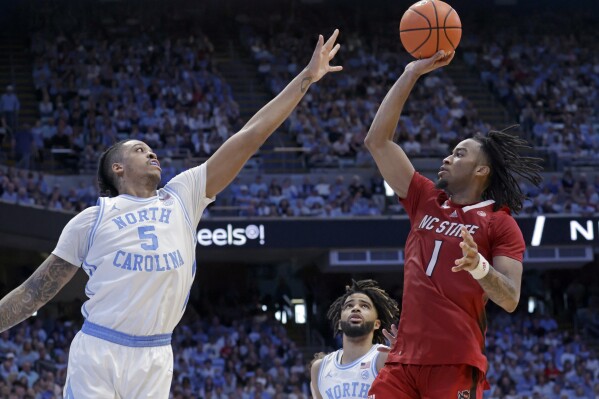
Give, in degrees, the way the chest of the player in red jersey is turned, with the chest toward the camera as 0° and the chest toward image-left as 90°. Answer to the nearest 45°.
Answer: approximately 45°

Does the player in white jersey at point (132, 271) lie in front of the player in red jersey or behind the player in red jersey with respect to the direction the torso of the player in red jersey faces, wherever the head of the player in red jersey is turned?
in front

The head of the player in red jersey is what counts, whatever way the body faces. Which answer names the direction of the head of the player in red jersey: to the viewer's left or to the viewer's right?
to the viewer's left
